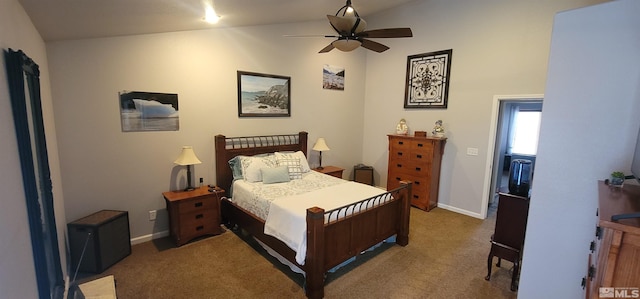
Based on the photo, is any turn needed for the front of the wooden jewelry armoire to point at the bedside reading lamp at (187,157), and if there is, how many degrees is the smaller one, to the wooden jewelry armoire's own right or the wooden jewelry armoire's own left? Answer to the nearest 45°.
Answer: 0° — it already faces it

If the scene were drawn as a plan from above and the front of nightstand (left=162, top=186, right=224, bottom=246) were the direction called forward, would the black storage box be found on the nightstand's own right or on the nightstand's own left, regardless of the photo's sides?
on the nightstand's own right

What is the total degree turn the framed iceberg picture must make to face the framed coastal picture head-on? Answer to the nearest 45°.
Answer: approximately 45° to its left

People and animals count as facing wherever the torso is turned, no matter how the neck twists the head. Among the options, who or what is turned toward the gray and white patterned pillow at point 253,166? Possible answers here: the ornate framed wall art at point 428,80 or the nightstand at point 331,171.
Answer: the ornate framed wall art

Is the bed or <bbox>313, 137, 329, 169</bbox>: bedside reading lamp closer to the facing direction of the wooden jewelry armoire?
the bed

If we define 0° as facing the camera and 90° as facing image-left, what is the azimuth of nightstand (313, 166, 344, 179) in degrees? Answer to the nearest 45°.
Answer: approximately 315°

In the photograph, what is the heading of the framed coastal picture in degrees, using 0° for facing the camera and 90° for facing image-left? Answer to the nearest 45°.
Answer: approximately 315°
